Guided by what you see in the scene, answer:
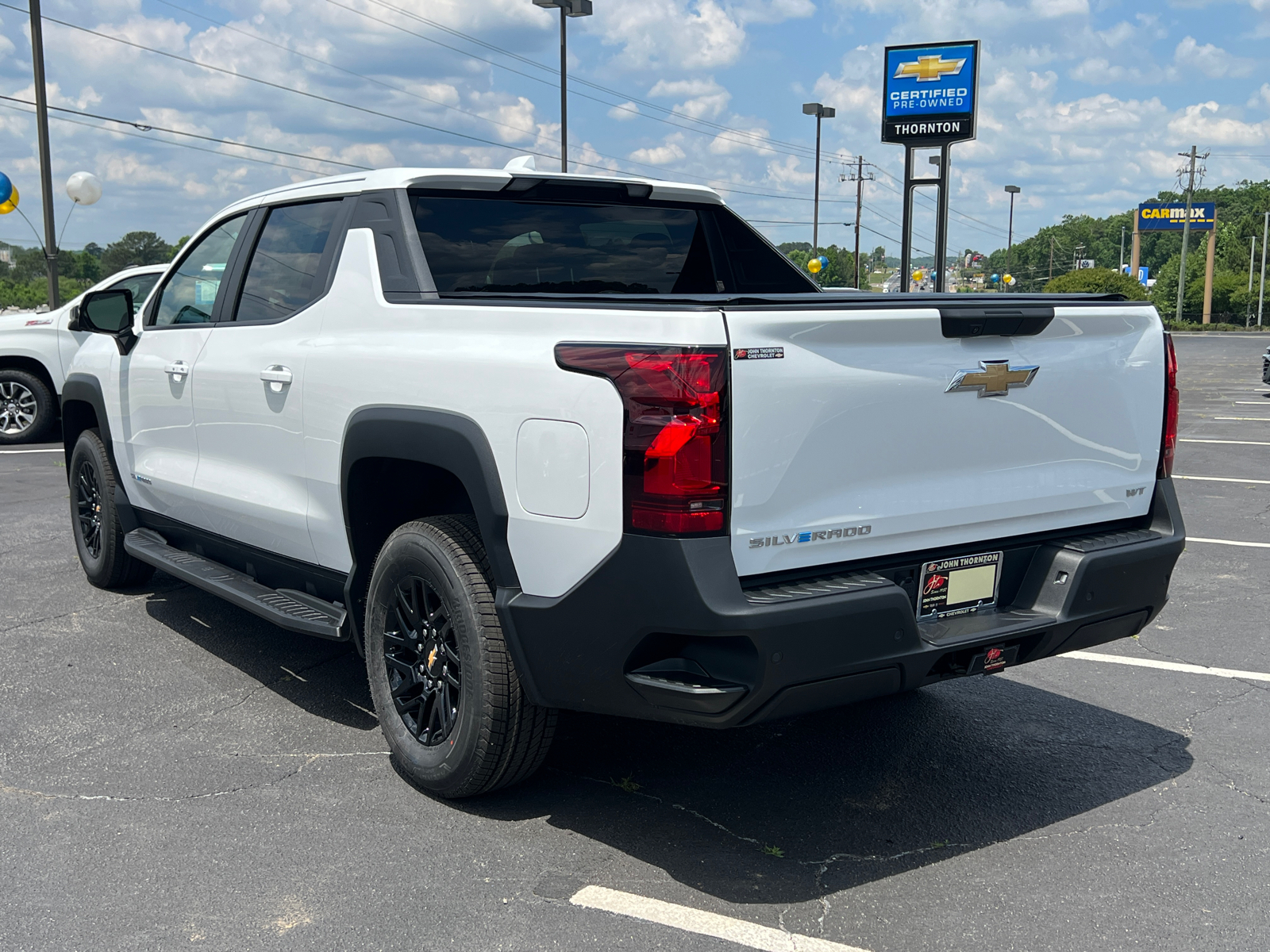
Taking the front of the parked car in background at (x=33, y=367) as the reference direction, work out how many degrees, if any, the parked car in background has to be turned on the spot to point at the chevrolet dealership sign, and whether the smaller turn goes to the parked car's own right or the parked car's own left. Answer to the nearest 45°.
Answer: approximately 180°

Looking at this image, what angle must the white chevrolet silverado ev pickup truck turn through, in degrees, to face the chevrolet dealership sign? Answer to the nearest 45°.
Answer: approximately 45° to its right

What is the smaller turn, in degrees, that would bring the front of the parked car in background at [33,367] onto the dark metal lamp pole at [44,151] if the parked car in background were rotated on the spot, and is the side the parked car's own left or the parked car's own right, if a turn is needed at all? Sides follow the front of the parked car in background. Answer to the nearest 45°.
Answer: approximately 90° to the parked car's own right

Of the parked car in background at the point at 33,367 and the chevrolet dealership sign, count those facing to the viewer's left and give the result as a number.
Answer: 1

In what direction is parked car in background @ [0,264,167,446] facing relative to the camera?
to the viewer's left

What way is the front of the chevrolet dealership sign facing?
toward the camera

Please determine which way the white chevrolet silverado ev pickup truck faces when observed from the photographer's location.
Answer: facing away from the viewer and to the left of the viewer

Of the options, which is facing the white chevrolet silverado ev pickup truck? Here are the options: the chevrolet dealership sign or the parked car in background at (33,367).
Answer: the chevrolet dealership sign

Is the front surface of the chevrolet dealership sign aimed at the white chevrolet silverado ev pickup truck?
yes

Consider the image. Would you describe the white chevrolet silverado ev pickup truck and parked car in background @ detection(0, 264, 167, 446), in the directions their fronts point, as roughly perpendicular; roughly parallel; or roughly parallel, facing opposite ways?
roughly perpendicular

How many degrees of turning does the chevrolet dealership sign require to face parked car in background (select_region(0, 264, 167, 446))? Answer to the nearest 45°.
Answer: approximately 45° to its right
